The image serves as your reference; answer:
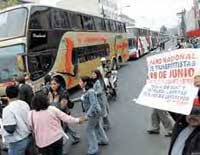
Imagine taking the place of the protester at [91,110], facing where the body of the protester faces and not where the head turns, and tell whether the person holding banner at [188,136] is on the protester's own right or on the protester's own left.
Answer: on the protester's own left

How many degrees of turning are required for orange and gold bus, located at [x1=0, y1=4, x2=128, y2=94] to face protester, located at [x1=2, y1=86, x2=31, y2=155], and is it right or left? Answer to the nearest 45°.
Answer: approximately 45° to its left

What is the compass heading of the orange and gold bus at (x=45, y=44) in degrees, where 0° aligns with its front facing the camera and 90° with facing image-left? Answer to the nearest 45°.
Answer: approximately 45°
